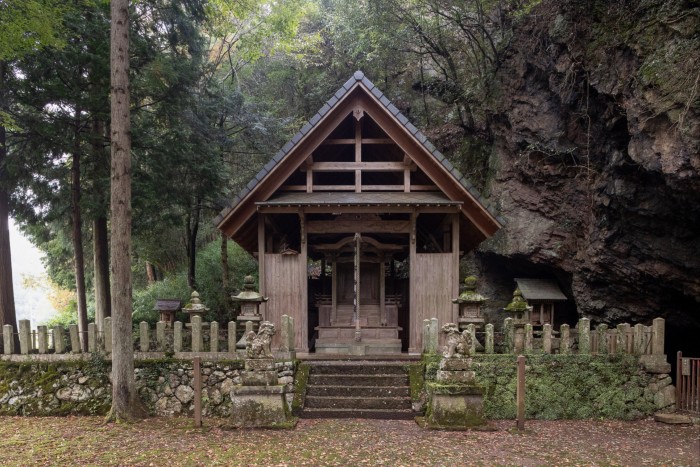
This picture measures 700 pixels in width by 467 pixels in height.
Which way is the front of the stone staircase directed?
toward the camera

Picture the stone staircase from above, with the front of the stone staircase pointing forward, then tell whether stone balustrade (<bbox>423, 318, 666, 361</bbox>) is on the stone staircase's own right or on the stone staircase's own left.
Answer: on the stone staircase's own left

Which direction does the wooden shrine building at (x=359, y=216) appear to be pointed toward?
toward the camera

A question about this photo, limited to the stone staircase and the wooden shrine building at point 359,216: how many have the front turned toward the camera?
2

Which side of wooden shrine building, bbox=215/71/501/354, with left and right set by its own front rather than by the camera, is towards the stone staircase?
front
